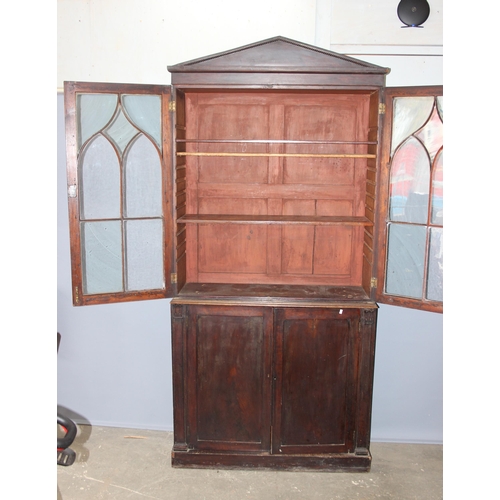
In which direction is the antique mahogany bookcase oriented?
toward the camera
